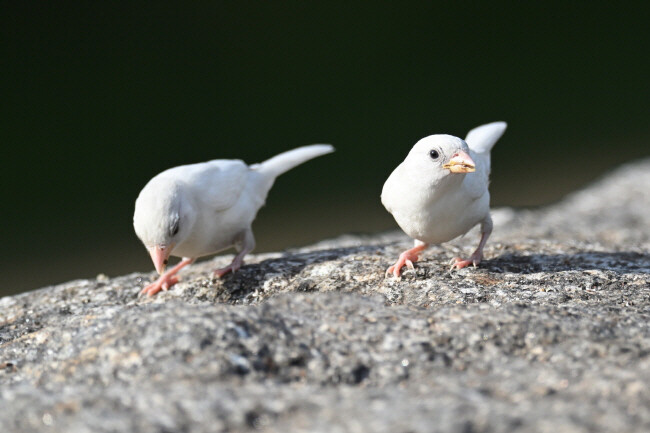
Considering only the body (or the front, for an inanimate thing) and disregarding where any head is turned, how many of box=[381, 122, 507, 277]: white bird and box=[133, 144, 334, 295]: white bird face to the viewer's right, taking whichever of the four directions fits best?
0

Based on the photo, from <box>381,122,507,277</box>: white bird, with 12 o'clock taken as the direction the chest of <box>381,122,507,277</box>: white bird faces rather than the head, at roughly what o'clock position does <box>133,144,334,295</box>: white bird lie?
<box>133,144,334,295</box>: white bird is roughly at 2 o'clock from <box>381,122,507,277</box>: white bird.

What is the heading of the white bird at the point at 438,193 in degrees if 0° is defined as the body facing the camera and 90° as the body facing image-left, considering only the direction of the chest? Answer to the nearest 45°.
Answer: approximately 45°

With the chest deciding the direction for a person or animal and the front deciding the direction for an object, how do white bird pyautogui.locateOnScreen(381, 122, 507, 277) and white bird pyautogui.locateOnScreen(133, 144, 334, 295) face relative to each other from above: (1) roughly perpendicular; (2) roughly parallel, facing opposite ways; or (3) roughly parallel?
roughly parallel

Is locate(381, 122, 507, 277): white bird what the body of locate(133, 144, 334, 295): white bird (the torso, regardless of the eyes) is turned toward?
no

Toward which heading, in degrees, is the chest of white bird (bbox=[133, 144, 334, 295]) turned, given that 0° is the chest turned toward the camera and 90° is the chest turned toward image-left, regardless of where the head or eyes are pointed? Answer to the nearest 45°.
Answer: approximately 45°
